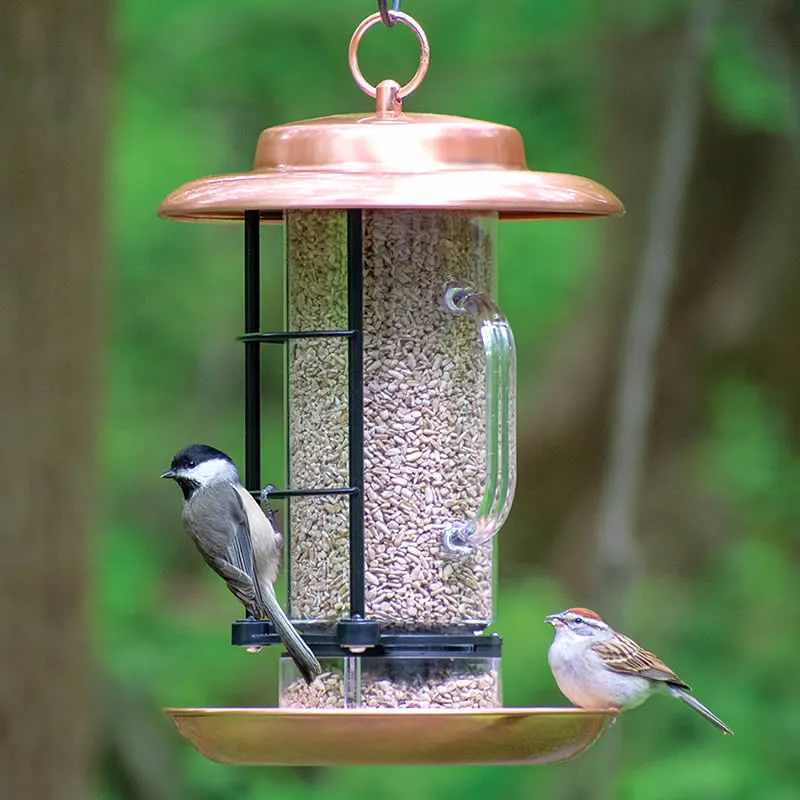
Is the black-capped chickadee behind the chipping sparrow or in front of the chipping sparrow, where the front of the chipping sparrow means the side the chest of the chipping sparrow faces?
in front

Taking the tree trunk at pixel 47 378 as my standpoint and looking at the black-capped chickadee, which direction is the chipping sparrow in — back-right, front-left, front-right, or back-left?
front-left

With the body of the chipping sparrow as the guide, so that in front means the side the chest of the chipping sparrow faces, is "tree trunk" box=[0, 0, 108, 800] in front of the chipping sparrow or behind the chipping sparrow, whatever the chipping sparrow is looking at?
in front

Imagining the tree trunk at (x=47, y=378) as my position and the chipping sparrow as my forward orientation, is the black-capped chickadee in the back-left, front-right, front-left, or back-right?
front-right

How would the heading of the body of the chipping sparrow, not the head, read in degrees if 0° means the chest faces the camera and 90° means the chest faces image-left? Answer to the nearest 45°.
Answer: approximately 90°
